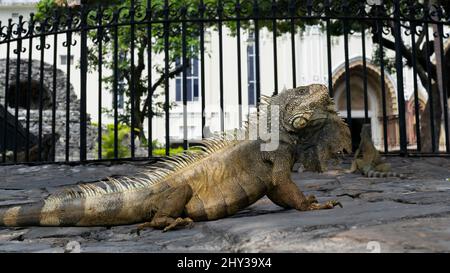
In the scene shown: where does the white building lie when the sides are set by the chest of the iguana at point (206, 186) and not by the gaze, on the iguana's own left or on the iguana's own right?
on the iguana's own left

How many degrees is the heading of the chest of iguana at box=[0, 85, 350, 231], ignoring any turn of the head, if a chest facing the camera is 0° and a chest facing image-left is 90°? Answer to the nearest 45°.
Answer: approximately 270°

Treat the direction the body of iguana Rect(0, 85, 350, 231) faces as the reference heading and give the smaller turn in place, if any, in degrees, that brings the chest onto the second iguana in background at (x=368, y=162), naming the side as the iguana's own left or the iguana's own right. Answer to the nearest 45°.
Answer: approximately 45° to the iguana's own left

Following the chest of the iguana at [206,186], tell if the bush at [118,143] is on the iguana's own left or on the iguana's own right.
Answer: on the iguana's own left

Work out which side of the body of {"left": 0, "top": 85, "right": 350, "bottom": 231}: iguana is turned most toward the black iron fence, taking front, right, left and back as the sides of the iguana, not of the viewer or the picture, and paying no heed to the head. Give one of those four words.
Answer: left
